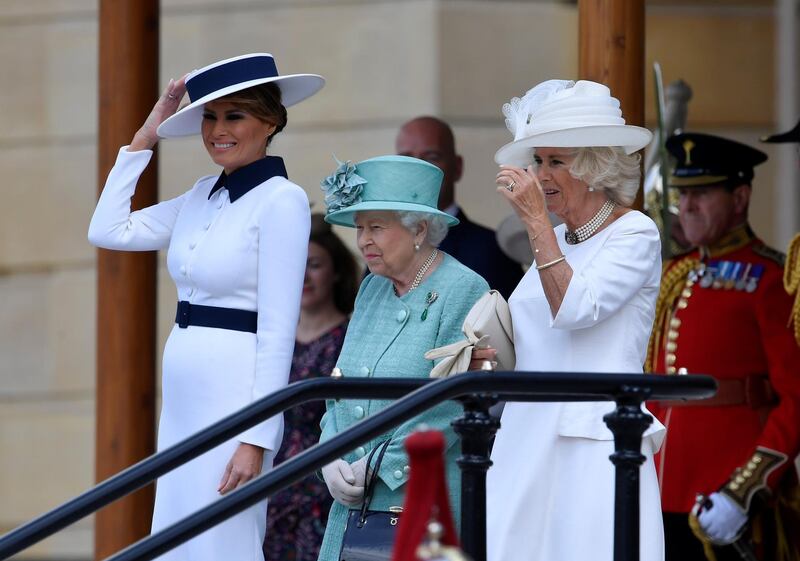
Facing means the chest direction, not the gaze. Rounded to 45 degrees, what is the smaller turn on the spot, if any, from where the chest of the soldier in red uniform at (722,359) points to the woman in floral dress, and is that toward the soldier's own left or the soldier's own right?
approximately 45° to the soldier's own right

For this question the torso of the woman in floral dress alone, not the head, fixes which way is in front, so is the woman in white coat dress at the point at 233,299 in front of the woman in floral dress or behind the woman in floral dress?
in front

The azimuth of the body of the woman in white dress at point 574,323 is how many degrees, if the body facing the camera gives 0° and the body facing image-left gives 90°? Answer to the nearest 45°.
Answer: approximately 45°

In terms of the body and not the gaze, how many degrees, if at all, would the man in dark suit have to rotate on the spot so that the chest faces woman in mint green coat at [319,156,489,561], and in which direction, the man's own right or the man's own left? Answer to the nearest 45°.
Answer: approximately 45° to the man's own left

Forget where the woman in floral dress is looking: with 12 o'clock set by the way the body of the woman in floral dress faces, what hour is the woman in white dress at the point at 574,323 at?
The woman in white dress is roughly at 10 o'clock from the woman in floral dress.

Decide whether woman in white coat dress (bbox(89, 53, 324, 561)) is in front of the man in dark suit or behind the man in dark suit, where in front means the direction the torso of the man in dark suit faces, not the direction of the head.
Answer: in front

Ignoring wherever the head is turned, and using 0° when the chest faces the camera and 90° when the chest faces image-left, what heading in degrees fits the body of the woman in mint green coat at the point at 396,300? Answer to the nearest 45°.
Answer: approximately 45°
